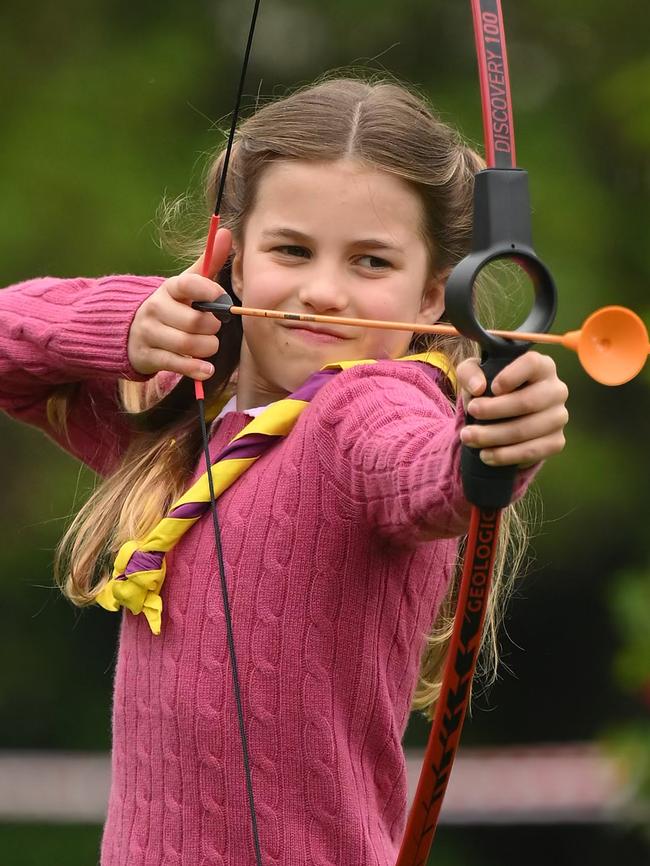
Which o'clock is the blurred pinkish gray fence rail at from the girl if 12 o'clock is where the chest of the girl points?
The blurred pinkish gray fence rail is roughly at 5 o'clock from the girl.

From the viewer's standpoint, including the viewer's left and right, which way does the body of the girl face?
facing the viewer and to the left of the viewer
